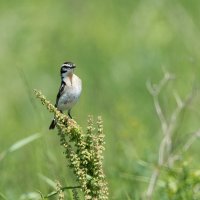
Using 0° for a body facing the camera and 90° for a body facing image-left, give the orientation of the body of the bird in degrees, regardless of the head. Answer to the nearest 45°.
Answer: approximately 315°
